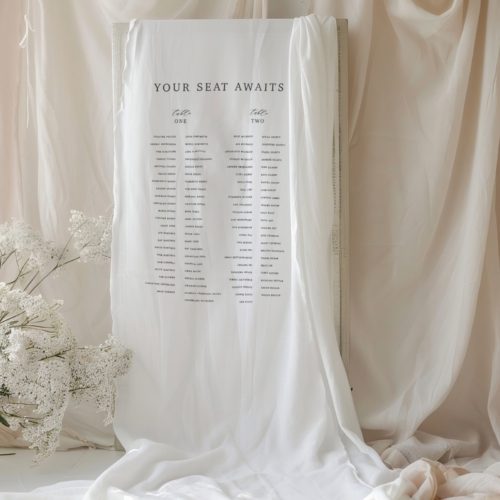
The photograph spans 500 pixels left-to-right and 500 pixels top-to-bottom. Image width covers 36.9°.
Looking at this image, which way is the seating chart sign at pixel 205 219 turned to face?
toward the camera
